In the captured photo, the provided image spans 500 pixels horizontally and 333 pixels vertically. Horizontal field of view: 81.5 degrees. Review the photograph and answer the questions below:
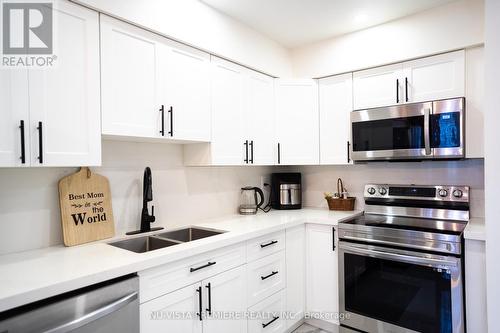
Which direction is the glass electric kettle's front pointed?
to the viewer's left

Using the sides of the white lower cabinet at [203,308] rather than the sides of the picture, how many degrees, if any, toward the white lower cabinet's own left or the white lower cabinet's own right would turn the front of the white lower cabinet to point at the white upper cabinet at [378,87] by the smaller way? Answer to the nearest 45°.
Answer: approximately 45° to the white lower cabinet's own left

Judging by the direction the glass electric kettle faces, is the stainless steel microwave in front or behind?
behind

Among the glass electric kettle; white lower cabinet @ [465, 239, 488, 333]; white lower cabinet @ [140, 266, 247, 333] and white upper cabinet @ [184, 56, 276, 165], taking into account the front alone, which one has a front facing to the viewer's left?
the glass electric kettle

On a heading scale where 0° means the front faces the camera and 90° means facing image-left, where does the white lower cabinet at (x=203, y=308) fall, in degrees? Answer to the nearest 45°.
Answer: approximately 315°
